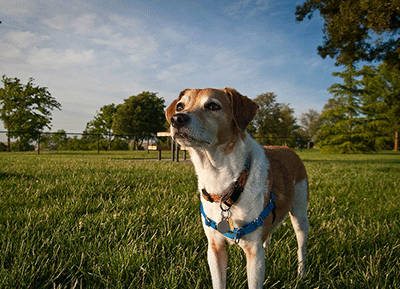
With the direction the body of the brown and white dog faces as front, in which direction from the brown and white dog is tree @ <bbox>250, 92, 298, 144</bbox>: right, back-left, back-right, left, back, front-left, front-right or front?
back-right

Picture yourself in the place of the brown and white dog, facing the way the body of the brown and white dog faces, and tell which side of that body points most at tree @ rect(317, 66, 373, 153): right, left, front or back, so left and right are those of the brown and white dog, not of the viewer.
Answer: back

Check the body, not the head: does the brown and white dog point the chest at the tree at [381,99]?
no

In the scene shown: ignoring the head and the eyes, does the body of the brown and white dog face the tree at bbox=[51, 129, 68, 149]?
no

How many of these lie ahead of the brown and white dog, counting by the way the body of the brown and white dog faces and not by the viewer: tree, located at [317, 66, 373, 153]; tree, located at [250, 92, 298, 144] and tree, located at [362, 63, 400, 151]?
0

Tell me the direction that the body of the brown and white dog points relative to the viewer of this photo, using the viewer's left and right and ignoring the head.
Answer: facing the viewer and to the left of the viewer

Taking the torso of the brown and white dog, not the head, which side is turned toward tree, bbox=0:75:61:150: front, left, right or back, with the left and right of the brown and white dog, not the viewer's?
right

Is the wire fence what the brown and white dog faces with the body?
no

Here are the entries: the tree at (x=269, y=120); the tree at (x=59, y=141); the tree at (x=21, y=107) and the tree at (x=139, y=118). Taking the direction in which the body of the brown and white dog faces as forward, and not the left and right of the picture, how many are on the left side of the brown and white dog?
0

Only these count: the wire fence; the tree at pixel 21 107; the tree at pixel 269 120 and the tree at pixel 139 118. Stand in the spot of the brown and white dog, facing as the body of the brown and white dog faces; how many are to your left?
0
